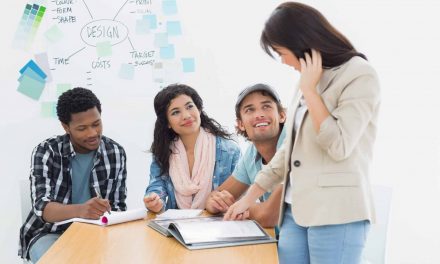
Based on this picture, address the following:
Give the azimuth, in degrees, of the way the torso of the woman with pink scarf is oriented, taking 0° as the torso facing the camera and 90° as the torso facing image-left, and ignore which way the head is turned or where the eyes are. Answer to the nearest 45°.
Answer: approximately 0°

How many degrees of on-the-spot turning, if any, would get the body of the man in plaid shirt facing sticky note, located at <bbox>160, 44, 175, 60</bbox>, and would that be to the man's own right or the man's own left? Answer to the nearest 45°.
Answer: approximately 90° to the man's own left

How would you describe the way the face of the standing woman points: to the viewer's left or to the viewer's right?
to the viewer's left

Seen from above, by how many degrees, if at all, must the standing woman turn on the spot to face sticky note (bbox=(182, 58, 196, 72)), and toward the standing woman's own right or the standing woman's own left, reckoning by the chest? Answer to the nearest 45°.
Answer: approximately 90° to the standing woman's own right

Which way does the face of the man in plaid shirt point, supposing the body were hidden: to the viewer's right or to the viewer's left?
to the viewer's right
